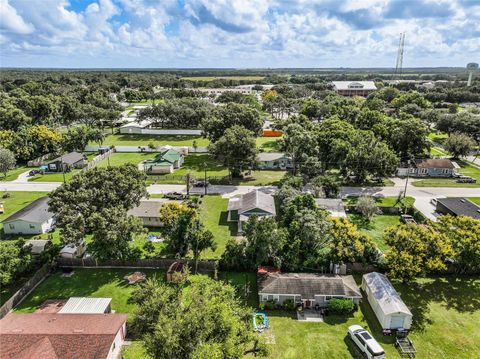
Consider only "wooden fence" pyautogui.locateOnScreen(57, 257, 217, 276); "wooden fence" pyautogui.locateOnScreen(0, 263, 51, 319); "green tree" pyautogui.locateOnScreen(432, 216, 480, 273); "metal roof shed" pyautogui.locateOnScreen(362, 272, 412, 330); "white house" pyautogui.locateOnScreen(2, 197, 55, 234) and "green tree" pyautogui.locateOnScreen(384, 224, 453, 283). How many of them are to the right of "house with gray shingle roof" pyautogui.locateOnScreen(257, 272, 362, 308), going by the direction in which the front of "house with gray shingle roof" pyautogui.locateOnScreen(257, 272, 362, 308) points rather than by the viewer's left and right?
3

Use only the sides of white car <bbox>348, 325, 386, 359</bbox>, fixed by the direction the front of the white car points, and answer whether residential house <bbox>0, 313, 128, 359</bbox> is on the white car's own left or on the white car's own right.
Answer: on the white car's own left

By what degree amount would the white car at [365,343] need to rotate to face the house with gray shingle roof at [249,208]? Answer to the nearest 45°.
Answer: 0° — it already faces it

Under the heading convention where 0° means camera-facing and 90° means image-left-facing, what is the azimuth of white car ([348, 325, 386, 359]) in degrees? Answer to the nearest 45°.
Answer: approximately 135°

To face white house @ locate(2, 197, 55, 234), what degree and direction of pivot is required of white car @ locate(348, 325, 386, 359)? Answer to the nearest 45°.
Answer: approximately 45° to its left

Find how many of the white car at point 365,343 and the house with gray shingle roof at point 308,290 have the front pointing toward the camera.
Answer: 1

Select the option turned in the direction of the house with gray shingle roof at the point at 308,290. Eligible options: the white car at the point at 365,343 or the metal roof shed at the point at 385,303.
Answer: the white car

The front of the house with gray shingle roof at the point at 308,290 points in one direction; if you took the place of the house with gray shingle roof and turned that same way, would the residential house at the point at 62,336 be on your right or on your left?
on your right

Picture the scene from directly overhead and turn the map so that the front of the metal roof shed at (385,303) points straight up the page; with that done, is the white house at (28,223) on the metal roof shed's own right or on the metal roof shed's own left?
on the metal roof shed's own right

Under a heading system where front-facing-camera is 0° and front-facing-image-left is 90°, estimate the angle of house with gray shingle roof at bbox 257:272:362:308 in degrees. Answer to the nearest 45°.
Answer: approximately 0°

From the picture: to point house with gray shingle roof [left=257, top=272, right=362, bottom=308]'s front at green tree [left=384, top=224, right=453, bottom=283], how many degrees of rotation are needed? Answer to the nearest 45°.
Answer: approximately 135° to its left

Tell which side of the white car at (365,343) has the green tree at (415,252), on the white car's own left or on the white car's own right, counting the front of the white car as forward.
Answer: on the white car's own right

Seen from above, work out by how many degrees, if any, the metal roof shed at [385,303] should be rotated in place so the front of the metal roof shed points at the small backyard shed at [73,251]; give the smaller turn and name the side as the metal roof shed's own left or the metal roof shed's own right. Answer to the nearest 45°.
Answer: approximately 135° to the metal roof shed's own right

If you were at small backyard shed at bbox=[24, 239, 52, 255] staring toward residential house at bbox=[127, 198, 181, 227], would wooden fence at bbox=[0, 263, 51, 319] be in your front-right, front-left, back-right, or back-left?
back-right

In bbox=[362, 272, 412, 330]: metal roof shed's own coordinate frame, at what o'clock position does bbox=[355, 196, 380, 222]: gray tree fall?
The gray tree is roughly at 7 o'clock from the metal roof shed.

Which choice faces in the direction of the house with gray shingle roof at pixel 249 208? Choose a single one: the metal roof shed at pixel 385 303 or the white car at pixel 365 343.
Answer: the white car
